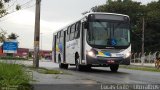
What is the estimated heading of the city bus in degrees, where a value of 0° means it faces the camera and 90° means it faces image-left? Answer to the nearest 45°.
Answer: approximately 315°

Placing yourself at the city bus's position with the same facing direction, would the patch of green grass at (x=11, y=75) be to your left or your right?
on your right
